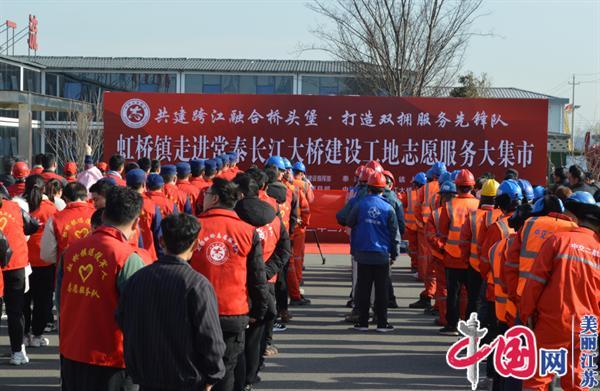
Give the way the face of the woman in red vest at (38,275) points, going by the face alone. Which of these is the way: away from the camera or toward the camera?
away from the camera

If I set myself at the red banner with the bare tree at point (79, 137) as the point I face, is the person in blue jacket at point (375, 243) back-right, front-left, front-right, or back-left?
back-left

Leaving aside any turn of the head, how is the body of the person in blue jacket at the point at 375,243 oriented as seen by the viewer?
away from the camera

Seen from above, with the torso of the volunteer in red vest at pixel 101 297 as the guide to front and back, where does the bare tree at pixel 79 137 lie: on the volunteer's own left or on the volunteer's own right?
on the volunteer's own left

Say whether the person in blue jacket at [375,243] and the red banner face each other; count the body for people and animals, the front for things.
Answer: yes

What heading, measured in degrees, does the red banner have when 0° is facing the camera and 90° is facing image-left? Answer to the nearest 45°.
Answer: approximately 0°
